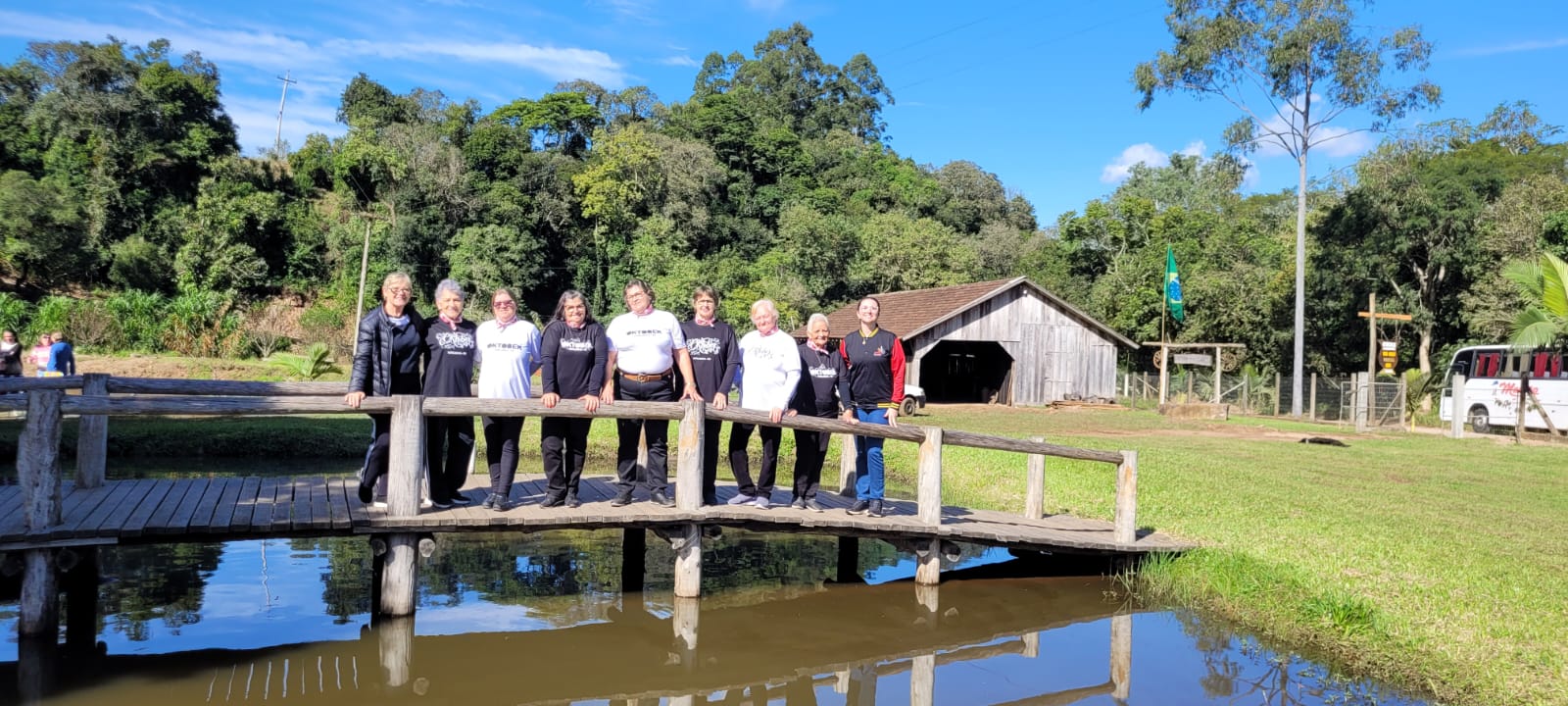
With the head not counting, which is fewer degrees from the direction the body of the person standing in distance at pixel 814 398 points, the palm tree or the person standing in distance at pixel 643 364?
the person standing in distance

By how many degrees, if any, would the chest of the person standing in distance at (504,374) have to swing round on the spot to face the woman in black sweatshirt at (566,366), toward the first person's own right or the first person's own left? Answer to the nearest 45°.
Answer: approximately 90° to the first person's own left

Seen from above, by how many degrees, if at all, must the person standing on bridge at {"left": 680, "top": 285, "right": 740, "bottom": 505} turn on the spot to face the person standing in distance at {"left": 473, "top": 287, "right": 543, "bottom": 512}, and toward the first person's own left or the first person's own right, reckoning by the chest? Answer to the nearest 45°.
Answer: approximately 90° to the first person's own right

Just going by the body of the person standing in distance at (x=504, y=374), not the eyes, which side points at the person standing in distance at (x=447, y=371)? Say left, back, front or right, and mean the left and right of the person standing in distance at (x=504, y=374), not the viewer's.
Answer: right

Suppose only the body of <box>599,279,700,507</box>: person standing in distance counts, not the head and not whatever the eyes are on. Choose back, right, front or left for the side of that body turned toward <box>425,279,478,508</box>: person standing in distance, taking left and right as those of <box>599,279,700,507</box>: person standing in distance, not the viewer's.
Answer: right

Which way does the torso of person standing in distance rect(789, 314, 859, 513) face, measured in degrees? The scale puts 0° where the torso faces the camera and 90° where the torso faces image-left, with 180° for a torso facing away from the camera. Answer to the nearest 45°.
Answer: approximately 0°

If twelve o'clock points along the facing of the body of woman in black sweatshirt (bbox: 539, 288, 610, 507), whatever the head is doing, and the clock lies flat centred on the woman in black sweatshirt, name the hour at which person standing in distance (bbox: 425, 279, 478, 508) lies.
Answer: The person standing in distance is roughly at 3 o'clock from the woman in black sweatshirt.

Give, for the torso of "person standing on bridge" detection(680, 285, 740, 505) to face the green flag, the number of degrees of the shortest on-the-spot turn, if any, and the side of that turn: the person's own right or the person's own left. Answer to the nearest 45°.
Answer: approximately 135° to the person's own left

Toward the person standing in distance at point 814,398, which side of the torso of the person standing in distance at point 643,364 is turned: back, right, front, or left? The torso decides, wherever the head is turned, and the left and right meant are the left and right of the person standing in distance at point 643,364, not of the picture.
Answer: left
